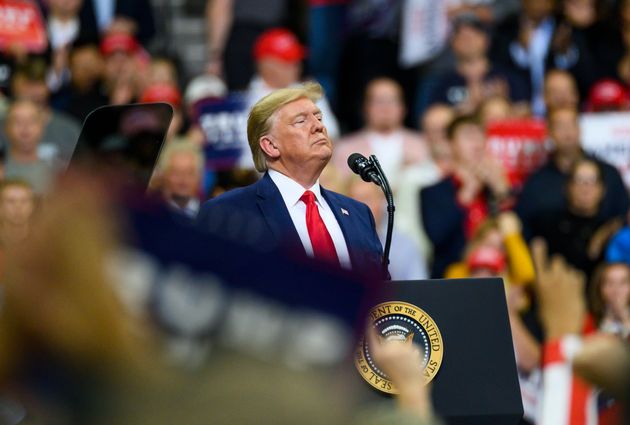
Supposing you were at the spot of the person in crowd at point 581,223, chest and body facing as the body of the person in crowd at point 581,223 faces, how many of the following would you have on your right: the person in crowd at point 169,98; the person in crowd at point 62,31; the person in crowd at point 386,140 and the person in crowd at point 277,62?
4

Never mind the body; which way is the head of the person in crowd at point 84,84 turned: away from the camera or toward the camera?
toward the camera

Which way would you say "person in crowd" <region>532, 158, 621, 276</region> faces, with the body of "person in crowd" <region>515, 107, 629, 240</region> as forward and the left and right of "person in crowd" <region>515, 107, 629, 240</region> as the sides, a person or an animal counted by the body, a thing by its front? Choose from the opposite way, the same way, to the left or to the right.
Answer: the same way

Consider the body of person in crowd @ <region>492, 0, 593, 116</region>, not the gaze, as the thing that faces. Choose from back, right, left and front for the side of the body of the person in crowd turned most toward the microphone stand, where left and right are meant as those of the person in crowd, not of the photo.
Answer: front

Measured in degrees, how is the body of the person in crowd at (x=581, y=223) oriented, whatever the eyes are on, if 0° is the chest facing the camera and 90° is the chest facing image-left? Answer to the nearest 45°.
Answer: approximately 0°

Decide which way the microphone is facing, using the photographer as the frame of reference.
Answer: facing to the left of the viewer

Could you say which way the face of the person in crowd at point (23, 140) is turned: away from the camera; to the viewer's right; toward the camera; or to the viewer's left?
toward the camera

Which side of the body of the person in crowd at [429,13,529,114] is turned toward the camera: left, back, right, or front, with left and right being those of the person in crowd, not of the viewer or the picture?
front

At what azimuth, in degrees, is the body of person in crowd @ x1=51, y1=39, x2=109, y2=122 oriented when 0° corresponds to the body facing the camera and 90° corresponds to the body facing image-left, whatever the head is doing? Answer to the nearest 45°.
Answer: approximately 0°

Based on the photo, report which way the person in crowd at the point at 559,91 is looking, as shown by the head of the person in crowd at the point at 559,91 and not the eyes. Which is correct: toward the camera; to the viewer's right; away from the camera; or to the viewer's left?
toward the camera

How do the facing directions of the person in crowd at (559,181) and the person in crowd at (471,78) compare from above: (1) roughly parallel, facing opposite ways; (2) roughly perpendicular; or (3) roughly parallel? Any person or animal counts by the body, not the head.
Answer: roughly parallel

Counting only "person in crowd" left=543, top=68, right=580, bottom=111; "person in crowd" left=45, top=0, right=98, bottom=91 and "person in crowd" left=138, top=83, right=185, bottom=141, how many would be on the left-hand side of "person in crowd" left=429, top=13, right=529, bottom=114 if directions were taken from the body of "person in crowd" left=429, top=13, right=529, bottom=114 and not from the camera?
1

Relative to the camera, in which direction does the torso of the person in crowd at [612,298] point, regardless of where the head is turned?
toward the camera

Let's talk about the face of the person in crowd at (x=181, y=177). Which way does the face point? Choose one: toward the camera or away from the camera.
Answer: toward the camera

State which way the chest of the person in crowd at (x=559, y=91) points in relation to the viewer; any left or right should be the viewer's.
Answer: facing the viewer

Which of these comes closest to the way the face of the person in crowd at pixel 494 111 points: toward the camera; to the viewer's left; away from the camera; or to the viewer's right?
toward the camera
